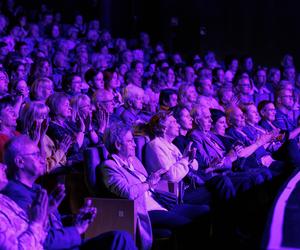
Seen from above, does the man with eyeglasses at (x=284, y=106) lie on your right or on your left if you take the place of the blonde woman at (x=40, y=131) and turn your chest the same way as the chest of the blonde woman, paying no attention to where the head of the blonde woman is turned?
on your left

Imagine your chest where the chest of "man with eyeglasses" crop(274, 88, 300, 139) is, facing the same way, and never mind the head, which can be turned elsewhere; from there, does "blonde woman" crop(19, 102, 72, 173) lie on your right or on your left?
on your right

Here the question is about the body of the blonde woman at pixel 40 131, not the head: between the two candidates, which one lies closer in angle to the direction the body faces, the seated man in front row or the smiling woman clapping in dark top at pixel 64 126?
the seated man in front row

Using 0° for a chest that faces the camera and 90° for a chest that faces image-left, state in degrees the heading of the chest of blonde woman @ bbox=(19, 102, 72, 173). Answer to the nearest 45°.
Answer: approximately 315°

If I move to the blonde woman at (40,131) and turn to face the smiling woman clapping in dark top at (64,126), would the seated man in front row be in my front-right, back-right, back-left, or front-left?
back-right

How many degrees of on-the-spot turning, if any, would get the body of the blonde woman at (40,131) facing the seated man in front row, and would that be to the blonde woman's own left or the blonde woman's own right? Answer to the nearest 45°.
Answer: approximately 45° to the blonde woman's own right

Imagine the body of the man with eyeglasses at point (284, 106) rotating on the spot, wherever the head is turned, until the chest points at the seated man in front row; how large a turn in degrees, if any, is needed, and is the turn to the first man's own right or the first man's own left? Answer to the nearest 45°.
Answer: approximately 45° to the first man's own right

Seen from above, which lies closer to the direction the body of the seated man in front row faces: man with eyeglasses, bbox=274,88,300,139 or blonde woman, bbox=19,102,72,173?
the man with eyeglasses
